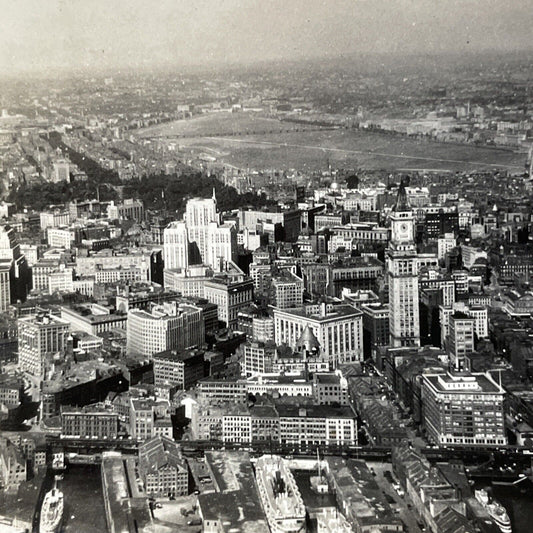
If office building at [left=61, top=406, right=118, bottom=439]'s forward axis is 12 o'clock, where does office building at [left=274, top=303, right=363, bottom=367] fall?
office building at [left=274, top=303, right=363, bottom=367] is roughly at 8 o'clock from office building at [left=61, top=406, right=118, bottom=439].

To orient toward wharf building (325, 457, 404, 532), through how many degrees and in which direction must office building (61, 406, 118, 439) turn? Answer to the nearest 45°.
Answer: approximately 45° to its left

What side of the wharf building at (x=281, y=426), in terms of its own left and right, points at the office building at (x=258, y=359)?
back

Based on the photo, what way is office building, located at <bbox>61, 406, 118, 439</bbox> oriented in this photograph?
toward the camera

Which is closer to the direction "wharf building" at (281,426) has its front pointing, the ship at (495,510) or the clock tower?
the ship

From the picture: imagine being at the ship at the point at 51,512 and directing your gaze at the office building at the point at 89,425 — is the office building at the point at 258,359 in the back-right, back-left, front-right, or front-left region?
front-right

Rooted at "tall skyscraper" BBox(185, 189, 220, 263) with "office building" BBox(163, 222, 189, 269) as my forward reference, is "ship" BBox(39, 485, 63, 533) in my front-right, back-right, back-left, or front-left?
front-left

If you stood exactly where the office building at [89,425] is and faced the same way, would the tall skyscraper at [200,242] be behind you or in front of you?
behind

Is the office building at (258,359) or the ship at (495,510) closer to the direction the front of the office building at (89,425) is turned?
the ship

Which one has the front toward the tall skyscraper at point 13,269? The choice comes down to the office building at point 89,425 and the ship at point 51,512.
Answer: the ship

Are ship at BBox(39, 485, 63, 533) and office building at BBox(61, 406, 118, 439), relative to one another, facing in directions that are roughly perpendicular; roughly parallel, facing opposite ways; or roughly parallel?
roughly parallel, facing opposite ways

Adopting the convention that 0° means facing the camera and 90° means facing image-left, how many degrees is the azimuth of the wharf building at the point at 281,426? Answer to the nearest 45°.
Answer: approximately 0°

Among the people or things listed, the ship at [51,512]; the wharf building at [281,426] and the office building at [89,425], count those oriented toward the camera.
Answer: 2

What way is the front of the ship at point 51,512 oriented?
away from the camera
